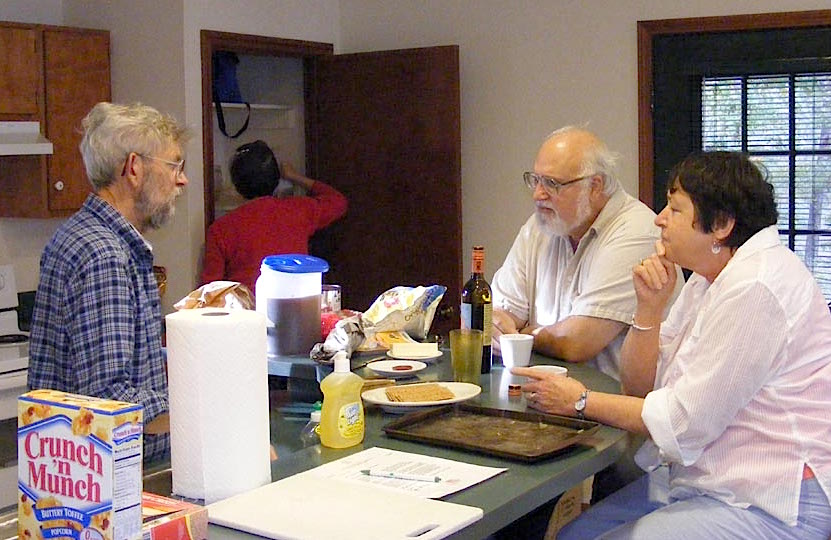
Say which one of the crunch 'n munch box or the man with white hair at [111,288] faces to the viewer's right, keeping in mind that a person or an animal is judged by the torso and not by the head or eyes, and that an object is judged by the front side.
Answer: the man with white hair

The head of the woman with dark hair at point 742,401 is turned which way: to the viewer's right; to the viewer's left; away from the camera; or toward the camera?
to the viewer's left

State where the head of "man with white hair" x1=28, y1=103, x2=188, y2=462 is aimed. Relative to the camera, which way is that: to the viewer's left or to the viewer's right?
to the viewer's right

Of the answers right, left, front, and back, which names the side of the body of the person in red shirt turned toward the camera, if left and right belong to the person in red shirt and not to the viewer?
back

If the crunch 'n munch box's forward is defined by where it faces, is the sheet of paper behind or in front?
behind

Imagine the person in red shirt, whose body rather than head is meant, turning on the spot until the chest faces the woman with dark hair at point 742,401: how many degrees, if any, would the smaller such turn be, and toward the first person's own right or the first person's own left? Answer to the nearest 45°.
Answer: approximately 180°

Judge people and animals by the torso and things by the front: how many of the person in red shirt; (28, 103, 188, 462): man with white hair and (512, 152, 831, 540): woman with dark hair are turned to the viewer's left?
1

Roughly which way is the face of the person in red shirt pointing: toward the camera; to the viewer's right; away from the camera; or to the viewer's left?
away from the camera

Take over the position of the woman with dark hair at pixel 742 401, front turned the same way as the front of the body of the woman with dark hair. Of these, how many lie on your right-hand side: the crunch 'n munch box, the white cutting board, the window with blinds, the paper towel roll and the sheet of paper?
1

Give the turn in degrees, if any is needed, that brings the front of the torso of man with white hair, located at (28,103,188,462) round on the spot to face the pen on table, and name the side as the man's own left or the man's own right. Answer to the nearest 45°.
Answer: approximately 45° to the man's own right

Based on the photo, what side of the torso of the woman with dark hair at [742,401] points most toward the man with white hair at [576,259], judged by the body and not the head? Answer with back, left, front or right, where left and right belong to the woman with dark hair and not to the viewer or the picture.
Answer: right

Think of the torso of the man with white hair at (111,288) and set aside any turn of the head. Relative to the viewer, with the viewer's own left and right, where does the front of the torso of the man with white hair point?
facing to the right of the viewer

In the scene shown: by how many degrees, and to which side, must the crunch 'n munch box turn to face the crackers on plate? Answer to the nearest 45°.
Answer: approximately 180°

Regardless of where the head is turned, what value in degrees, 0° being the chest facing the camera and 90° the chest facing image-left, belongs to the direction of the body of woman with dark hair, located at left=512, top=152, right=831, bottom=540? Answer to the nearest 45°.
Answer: approximately 90°

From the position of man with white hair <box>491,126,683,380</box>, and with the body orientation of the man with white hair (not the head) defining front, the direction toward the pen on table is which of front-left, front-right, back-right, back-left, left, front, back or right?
front-left

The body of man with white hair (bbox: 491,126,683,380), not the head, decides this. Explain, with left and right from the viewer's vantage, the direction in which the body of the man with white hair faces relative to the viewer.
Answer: facing the viewer and to the left of the viewer

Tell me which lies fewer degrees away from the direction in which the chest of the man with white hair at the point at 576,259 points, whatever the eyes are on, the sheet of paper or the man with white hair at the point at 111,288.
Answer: the man with white hair
